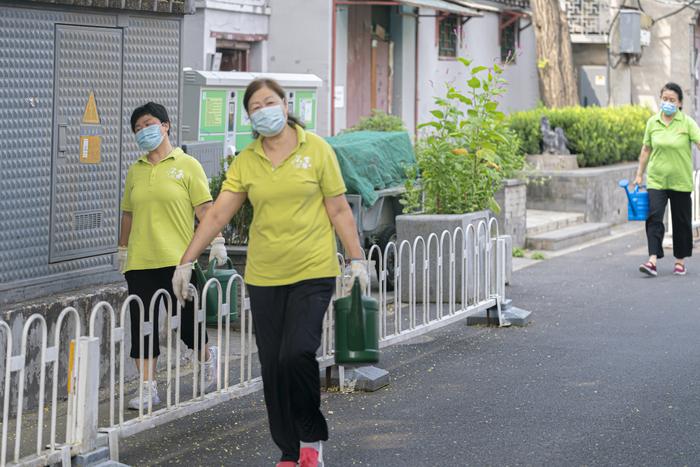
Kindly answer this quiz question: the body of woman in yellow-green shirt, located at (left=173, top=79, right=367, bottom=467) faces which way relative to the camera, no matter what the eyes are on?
toward the camera

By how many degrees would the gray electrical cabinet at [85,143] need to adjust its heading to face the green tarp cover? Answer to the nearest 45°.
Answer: approximately 90° to its left

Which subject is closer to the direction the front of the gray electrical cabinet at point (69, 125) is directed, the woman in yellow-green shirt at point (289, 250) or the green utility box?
the woman in yellow-green shirt

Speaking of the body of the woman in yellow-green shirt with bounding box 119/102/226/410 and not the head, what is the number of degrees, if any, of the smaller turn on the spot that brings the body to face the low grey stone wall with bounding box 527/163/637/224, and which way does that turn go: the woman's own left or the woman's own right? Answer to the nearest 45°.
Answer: approximately 180°

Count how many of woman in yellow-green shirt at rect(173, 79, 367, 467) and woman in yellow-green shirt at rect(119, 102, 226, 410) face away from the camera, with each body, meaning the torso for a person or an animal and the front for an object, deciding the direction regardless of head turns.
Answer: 0

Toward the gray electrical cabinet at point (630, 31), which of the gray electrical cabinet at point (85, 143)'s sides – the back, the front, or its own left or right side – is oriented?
left

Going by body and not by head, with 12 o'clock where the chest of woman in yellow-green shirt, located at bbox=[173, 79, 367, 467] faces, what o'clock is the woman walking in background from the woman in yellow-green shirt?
The woman walking in background is roughly at 7 o'clock from the woman in yellow-green shirt.

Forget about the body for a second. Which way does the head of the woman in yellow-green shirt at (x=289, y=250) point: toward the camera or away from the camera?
toward the camera

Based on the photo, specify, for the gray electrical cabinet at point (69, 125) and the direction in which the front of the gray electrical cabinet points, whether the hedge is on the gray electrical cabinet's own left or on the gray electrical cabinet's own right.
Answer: on the gray electrical cabinet's own left

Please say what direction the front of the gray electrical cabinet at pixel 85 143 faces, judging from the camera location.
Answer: facing the viewer and to the right of the viewer

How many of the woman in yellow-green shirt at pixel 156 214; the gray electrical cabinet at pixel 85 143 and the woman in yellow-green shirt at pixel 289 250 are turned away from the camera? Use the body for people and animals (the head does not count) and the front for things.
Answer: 0

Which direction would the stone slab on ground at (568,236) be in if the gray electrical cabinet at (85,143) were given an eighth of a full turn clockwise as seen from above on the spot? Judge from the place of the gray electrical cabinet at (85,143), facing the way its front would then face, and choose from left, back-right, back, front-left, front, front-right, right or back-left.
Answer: back-left

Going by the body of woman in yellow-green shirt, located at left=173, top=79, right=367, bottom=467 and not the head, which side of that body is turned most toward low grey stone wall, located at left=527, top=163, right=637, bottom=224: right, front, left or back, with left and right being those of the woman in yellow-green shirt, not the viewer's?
back

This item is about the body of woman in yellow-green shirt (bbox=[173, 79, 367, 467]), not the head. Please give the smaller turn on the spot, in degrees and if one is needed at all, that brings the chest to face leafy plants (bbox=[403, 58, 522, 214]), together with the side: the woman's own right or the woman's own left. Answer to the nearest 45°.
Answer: approximately 180°

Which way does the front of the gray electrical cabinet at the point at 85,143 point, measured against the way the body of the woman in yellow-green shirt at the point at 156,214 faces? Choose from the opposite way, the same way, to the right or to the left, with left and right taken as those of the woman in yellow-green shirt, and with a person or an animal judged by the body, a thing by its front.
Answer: to the left

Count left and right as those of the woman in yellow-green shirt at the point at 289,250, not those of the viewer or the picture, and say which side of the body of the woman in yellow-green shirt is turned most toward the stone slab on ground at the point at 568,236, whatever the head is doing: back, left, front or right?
back

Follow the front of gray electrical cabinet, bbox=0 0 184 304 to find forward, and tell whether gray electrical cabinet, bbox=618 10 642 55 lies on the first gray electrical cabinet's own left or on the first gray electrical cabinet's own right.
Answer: on the first gray electrical cabinet's own left
